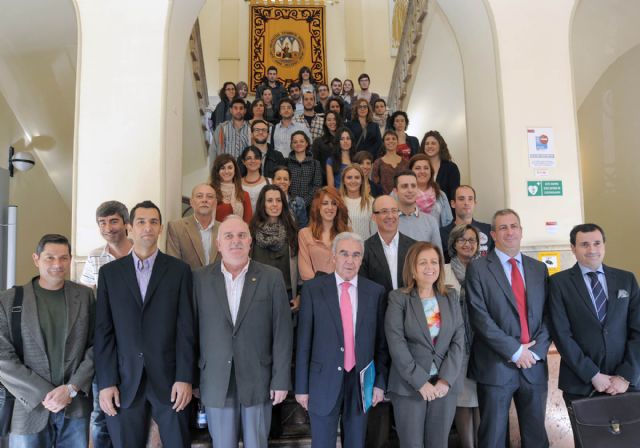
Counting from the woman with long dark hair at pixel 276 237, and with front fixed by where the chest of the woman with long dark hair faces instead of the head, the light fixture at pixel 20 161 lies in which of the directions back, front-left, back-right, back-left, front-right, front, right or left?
back-right

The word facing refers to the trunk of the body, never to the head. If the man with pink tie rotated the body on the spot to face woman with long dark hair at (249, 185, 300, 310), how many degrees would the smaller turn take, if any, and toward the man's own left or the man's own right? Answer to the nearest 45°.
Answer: approximately 135° to the man's own right

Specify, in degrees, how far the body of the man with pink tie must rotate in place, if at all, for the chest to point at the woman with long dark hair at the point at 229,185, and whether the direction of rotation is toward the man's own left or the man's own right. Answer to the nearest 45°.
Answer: approximately 135° to the man's own right

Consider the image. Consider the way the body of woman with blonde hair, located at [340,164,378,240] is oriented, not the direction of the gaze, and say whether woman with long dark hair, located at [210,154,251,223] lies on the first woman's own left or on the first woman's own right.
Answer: on the first woman's own right

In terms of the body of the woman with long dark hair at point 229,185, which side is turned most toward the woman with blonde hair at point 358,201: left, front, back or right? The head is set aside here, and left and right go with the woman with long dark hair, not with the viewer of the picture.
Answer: left
